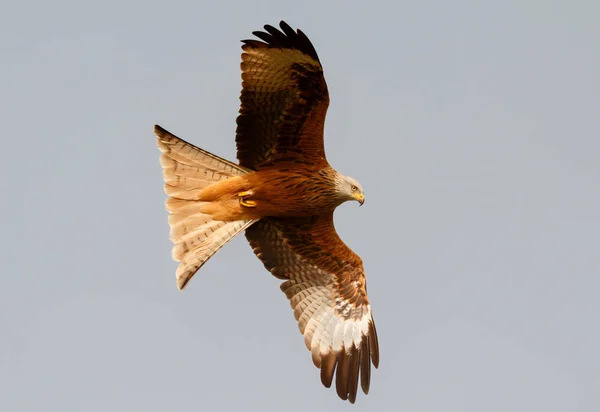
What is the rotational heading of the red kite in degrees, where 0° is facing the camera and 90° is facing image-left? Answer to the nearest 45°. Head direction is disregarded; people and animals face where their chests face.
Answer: approximately 270°
